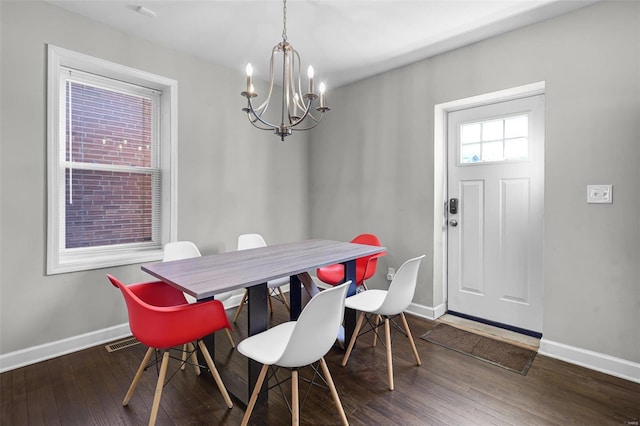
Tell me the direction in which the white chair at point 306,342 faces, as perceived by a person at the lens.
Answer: facing away from the viewer and to the left of the viewer

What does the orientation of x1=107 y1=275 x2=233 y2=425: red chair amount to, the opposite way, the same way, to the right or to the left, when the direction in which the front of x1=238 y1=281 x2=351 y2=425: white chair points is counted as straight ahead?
to the right

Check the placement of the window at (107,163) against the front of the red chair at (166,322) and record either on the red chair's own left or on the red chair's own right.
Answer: on the red chair's own left

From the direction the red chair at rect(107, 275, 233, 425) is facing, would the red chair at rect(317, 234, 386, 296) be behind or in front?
in front

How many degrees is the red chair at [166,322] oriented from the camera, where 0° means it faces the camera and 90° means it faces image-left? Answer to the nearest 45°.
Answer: approximately 225°

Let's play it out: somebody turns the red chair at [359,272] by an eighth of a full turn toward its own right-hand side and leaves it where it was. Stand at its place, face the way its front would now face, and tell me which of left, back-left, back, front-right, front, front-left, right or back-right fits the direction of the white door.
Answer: back

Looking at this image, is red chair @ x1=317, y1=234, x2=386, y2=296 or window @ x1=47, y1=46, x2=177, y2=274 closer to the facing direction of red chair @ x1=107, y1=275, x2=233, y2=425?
the red chair

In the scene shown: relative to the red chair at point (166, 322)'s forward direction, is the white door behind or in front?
in front
